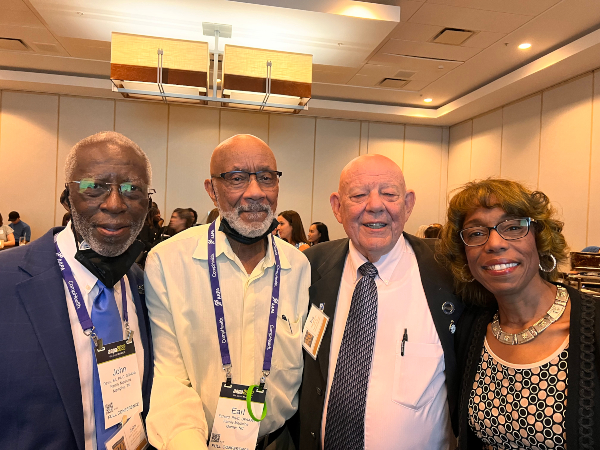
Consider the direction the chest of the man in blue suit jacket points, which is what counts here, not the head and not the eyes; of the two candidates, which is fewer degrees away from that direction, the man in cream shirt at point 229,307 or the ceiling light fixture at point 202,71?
the man in cream shirt

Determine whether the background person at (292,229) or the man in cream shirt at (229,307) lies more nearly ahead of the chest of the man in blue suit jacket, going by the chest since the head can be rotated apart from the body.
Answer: the man in cream shirt

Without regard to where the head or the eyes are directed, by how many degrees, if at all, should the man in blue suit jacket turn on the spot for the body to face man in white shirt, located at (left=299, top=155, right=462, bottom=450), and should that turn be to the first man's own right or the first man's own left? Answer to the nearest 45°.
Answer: approximately 45° to the first man's own left

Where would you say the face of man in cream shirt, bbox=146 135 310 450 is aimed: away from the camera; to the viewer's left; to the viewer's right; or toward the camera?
toward the camera

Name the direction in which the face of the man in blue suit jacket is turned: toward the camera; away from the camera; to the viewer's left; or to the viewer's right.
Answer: toward the camera

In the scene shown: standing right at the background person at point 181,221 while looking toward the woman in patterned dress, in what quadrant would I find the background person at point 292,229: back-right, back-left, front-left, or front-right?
front-left

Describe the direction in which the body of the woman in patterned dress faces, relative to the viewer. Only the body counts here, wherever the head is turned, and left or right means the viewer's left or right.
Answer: facing the viewer and to the left of the viewer

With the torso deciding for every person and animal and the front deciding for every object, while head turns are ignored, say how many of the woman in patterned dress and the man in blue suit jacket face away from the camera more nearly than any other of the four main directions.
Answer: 0

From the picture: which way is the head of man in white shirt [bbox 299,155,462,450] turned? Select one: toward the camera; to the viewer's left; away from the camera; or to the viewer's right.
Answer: toward the camera

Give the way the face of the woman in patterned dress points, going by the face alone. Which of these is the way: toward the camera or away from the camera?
toward the camera

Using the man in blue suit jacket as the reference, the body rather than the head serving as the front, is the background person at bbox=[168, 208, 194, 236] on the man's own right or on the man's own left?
on the man's own left

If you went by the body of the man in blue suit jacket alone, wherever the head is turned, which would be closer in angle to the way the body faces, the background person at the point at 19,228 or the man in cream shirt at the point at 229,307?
the man in cream shirt

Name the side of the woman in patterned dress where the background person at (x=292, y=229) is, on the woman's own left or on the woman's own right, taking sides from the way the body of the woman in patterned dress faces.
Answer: on the woman's own right

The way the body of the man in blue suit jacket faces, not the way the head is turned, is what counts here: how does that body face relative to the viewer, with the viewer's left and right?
facing the viewer and to the right of the viewer

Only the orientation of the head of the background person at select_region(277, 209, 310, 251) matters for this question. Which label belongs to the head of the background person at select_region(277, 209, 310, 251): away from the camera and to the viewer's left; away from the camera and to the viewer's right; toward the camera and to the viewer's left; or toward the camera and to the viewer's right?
toward the camera and to the viewer's left
